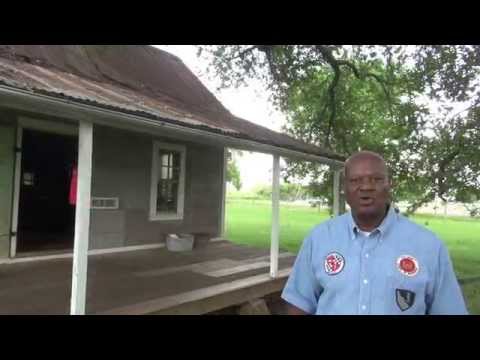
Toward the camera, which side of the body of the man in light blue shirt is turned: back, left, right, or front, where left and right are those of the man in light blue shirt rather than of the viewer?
front

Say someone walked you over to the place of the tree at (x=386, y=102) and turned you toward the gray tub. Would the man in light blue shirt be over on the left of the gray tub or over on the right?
left

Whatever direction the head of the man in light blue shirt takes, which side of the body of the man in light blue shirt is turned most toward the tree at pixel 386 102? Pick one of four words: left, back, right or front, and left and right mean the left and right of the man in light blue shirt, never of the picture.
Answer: back
